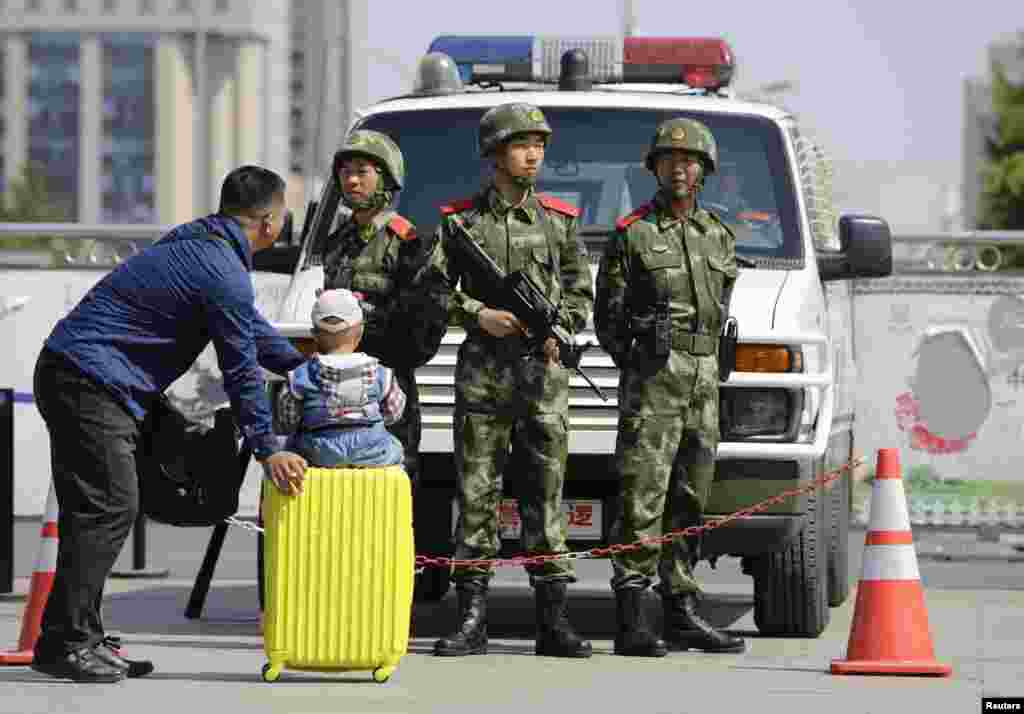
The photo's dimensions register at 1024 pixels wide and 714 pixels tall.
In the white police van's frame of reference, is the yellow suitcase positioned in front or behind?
in front

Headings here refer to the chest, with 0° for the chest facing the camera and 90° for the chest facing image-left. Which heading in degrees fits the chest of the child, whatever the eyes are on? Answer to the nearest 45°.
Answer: approximately 180°

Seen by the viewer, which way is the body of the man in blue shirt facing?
to the viewer's right

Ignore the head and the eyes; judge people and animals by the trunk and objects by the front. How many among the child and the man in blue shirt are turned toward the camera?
0

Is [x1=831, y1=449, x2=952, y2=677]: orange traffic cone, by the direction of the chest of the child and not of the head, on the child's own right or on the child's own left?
on the child's own right

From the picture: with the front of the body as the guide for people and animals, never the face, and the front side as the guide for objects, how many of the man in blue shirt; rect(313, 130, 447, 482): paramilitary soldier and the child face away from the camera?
1

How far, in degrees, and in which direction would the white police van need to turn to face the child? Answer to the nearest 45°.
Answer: approximately 45° to its right

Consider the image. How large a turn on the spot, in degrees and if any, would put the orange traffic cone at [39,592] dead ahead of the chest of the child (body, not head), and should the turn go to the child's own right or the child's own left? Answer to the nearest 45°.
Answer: approximately 45° to the child's own left

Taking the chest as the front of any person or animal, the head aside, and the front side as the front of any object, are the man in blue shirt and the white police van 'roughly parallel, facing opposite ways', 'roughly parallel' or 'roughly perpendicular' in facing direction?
roughly perpendicular

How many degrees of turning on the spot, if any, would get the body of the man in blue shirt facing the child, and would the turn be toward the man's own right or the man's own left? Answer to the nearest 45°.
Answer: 0° — they already face them

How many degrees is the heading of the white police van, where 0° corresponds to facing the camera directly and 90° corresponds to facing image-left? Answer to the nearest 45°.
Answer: approximately 0°

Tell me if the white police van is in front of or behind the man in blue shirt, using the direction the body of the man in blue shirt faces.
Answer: in front

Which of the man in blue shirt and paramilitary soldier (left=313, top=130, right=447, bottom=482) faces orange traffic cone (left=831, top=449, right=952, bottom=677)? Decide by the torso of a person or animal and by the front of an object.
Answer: the man in blue shirt
